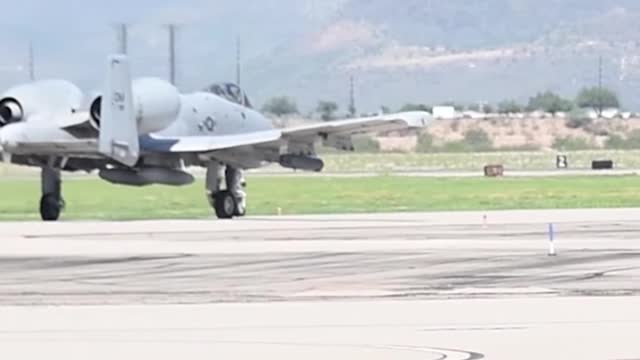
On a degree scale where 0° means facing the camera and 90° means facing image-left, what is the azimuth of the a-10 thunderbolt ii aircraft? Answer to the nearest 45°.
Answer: approximately 225°
